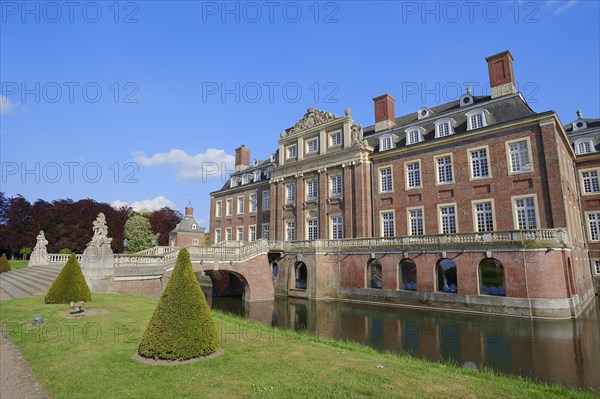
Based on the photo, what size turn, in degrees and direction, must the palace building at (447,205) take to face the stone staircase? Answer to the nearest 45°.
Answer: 0° — it already faces it

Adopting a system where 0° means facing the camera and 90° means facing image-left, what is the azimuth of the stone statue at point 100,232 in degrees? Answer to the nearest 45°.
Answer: approximately 45°

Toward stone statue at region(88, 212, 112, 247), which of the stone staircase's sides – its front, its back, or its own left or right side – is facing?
left

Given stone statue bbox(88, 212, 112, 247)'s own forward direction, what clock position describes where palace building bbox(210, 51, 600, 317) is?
The palace building is roughly at 8 o'clock from the stone statue.

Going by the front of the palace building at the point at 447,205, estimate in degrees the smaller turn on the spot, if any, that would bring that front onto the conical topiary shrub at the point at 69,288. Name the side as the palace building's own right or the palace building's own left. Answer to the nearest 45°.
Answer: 0° — it already faces it

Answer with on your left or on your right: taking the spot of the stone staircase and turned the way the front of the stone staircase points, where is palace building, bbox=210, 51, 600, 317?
on your left
